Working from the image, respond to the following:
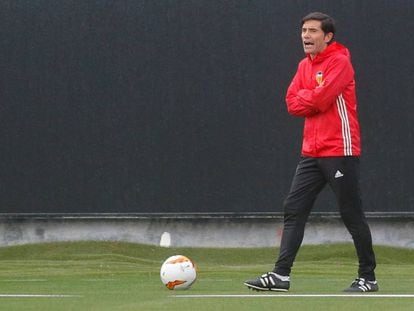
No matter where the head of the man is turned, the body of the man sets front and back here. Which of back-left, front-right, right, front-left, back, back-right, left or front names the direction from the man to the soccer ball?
front-right

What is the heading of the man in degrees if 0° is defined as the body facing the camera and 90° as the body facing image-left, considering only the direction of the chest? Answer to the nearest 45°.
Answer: approximately 45°
